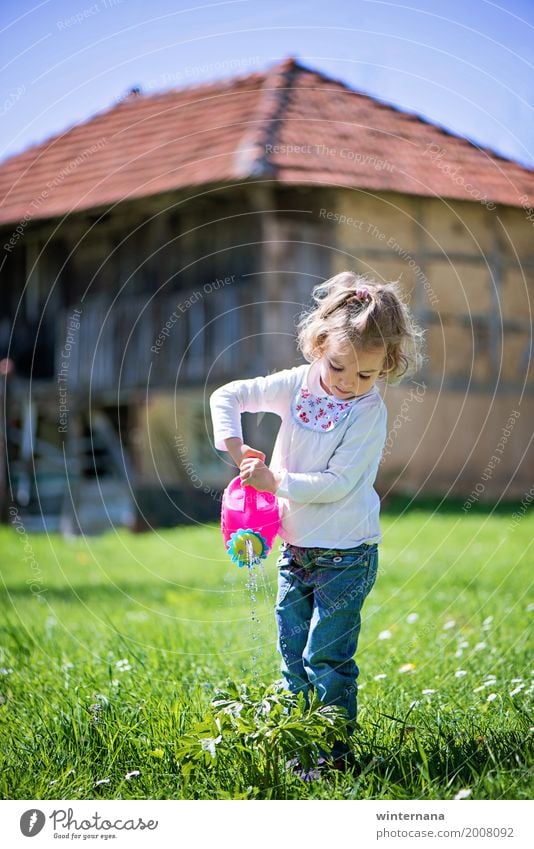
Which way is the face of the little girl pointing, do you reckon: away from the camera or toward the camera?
toward the camera
